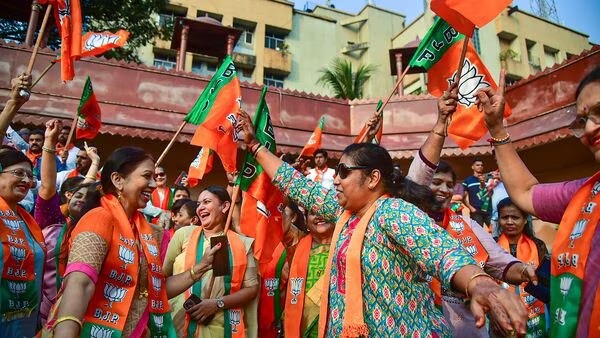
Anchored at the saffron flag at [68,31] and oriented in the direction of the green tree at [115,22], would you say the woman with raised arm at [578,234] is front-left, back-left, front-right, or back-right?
back-right

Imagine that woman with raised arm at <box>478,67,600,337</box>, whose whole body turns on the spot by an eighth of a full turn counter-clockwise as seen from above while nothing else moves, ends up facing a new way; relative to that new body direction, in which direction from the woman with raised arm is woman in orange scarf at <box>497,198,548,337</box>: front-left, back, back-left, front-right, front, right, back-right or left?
back

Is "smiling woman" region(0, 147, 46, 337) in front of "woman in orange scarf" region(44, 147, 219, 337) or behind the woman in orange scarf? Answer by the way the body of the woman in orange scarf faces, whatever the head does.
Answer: behind

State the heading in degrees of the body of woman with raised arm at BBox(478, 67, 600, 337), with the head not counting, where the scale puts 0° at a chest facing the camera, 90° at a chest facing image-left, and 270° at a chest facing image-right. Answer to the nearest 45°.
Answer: approximately 45°

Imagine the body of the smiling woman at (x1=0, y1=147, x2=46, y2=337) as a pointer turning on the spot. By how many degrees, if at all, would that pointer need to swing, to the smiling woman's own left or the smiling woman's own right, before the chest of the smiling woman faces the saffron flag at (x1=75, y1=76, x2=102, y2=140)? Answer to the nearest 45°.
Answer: approximately 135° to the smiling woman's own left

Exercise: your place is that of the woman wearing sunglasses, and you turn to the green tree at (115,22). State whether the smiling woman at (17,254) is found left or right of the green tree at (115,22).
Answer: left

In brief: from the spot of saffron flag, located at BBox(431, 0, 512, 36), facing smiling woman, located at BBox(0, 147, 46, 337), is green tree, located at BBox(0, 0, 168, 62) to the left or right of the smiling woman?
right
